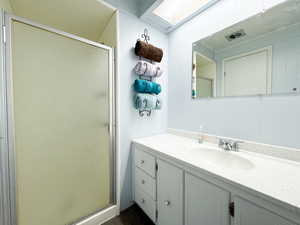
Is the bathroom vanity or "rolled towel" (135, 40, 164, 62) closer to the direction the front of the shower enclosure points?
the bathroom vanity

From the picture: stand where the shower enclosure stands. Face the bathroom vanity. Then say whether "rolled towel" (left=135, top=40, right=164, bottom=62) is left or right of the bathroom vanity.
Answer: left

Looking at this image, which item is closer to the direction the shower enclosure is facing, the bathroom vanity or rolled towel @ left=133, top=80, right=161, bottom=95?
the bathroom vanity

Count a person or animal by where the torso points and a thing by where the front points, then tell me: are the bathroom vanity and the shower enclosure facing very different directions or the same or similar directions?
very different directions

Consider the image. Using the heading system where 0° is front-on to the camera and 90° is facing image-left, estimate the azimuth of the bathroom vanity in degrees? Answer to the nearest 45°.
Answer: approximately 45°

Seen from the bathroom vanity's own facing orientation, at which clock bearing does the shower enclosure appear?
The shower enclosure is roughly at 1 o'clock from the bathroom vanity.

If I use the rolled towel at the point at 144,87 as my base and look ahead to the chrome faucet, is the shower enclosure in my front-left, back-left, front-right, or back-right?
back-right

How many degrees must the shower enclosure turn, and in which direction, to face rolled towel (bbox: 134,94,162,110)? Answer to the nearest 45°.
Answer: approximately 45° to its left
